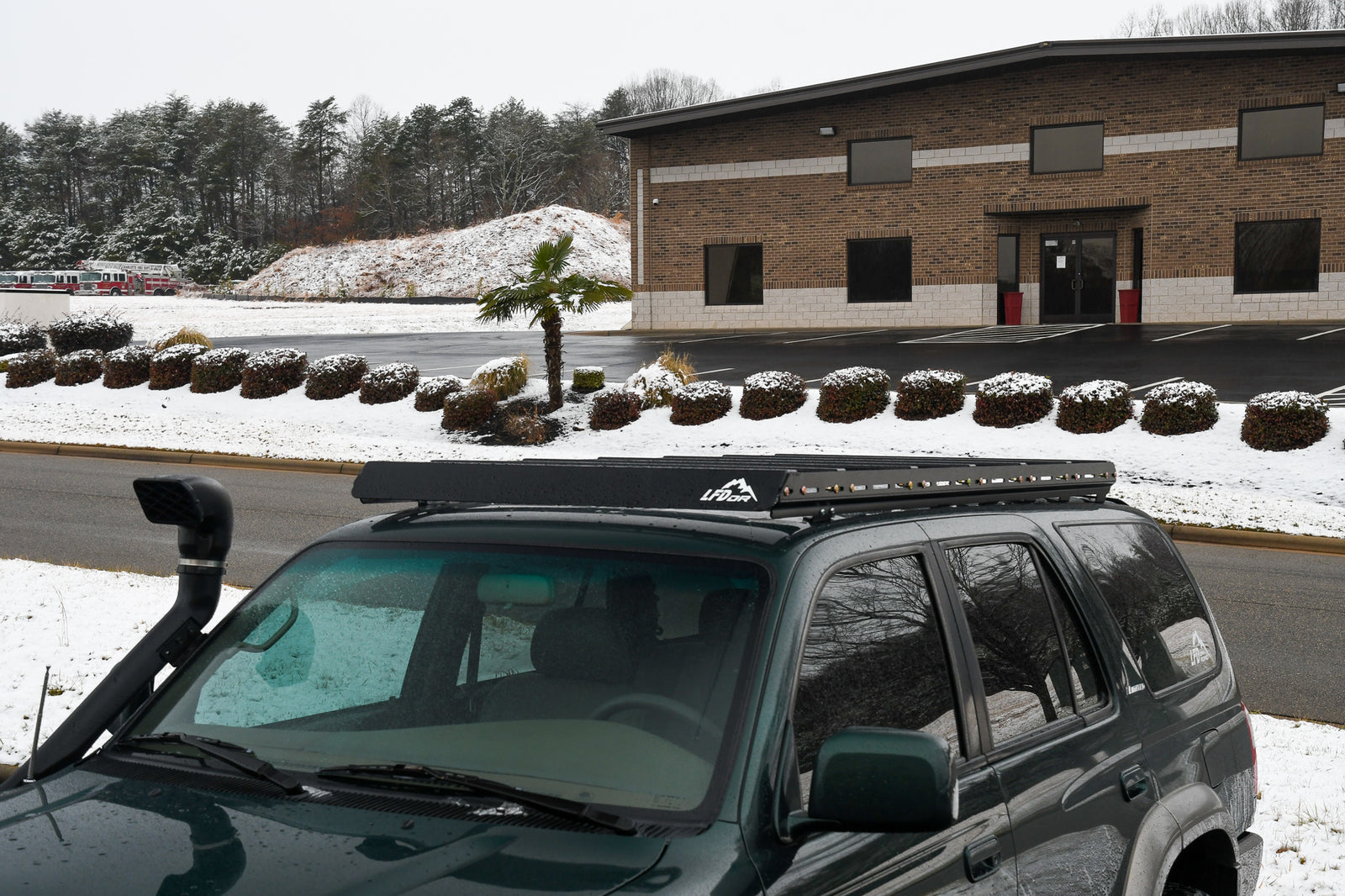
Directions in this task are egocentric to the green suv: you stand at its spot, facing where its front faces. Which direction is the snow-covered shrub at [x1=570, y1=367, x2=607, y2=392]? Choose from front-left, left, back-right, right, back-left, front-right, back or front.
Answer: back-right

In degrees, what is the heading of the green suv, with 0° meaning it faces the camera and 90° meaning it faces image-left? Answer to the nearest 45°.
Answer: approximately 45°

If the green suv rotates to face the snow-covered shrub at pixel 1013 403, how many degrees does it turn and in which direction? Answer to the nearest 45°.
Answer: approximately 135° to its right

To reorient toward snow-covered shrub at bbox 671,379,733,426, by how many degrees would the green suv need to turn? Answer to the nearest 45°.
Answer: approximately 135° to its right

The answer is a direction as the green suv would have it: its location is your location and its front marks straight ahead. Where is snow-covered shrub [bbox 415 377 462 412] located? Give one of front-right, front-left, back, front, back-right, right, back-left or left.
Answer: back-right

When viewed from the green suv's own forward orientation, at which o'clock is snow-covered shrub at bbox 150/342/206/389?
The snow-covered shrub is roughly at 4 o'clock from the green suv.

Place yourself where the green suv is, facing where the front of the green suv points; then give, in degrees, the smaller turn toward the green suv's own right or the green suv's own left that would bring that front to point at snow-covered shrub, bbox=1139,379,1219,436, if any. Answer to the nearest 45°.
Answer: approximately 180°

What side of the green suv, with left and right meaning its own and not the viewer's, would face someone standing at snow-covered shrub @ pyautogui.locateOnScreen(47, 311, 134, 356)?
right

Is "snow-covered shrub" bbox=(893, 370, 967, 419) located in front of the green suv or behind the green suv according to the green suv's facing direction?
behind

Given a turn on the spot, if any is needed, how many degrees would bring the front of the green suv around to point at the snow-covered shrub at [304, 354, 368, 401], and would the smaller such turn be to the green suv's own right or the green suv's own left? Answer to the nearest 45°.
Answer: approximately 135° to the green suv's own right

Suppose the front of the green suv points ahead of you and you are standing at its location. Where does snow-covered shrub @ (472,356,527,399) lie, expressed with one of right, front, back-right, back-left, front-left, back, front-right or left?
back-right

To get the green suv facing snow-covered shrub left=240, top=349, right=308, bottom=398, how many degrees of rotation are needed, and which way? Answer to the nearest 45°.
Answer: approximately 135° to its right
